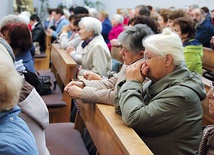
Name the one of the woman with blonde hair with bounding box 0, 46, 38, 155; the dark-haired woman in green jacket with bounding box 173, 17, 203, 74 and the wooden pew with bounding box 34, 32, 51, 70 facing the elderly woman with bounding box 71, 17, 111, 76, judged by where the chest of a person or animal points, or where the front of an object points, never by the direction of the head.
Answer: the dark-haired woman in green jacket with bounding box 173, 17, 203, 74

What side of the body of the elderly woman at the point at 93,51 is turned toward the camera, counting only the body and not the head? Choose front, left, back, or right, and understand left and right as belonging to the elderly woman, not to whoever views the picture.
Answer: left

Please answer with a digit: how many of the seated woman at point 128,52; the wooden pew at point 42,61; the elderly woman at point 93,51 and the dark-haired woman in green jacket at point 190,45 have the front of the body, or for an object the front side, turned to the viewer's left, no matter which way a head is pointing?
4

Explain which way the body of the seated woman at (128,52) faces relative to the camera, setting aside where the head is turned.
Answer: to the viewer's left

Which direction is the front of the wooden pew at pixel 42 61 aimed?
to the viewer's left

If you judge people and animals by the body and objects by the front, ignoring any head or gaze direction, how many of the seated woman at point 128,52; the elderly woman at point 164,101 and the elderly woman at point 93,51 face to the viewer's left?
3

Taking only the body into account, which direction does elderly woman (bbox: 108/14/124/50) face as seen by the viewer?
to the viewer's left

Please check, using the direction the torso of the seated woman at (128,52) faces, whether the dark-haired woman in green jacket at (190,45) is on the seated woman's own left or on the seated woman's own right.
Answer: on the seated woman's own right

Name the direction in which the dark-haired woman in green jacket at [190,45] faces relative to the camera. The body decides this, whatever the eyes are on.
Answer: to the viewer's left

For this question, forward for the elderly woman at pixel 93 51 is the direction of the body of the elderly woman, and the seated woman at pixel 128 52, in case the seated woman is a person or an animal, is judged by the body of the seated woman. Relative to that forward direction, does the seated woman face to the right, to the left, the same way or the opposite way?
the same way

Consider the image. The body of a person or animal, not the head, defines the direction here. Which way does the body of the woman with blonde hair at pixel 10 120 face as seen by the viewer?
to the viewer's left

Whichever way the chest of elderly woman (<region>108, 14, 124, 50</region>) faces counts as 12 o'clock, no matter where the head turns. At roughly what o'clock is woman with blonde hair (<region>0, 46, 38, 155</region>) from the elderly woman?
The woman with blonde hair is roughly at 9 o'clock from the elderly woman.

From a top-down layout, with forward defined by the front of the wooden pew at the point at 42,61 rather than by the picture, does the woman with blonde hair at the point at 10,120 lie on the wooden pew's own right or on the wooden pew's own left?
on the wooden pew's own left

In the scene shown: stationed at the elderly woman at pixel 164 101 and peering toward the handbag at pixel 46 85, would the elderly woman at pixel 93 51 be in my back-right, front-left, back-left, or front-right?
front-right

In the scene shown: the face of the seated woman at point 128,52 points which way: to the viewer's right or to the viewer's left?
to the viewer's left

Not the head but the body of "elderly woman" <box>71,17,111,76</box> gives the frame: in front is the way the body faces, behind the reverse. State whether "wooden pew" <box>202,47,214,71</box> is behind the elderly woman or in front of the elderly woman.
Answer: behind

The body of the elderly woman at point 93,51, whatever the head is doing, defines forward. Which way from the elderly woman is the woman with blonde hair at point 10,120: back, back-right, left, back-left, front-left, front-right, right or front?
left
